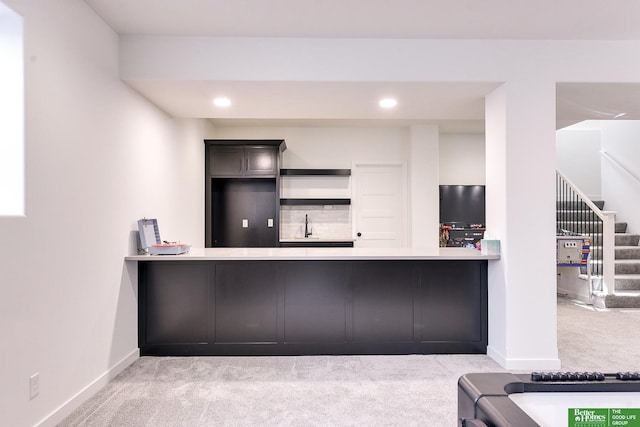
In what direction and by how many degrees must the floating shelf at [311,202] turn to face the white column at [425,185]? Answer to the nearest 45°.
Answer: approximately 90° to its left

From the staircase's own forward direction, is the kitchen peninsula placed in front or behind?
in front

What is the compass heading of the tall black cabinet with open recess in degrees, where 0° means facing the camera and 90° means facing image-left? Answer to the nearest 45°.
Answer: approximately 0°

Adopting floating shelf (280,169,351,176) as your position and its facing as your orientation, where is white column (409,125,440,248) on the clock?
The white column is roughly at 9 o'clock from the floating shelf.

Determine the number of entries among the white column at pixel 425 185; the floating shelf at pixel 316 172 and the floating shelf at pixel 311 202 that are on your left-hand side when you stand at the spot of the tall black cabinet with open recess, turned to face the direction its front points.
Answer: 3

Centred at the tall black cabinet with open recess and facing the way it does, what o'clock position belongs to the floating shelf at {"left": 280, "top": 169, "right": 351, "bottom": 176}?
The floating shelf is roughly at 9 o'clock from the tall black cabinet with open recess.

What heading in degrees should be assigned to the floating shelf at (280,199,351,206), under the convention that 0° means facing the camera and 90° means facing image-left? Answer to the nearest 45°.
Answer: approximately 0°

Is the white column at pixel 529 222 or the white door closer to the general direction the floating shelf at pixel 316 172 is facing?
the white column

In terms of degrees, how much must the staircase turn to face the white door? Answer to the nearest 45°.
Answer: approximately 90° to its right

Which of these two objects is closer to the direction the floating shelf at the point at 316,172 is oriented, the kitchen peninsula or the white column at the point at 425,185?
the kitchen peninsula
